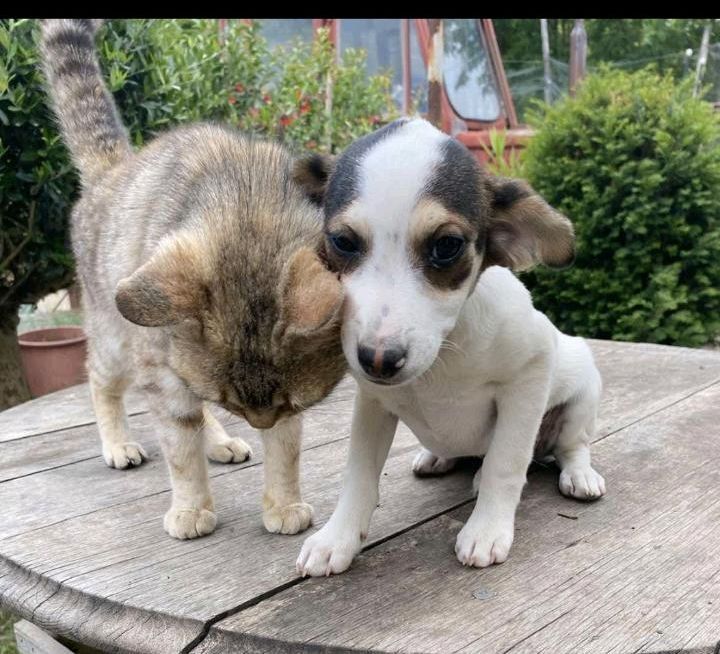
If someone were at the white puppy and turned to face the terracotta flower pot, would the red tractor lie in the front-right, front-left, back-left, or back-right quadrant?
front-right

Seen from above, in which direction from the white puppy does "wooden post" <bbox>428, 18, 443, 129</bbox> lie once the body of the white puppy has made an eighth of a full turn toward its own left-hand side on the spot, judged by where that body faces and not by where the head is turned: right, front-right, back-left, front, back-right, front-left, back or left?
back

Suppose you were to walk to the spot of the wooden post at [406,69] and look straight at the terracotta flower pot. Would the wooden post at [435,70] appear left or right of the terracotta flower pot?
left

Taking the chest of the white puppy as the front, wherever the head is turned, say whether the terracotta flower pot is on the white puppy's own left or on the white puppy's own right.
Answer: on the white puppy's own right

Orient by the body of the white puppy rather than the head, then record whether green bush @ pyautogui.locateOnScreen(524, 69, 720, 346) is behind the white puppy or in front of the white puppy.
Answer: behind

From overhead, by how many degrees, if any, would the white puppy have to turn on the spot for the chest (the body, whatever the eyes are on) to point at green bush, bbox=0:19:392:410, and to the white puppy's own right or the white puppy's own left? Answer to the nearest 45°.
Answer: approximately 90° to the white puppy's own right

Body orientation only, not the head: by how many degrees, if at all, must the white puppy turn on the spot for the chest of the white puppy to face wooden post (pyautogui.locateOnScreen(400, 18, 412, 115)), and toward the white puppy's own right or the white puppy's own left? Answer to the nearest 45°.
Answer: approximately 135° to the white puppy's own right

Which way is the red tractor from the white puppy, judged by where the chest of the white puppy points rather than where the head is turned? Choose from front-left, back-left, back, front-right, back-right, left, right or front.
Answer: back-right

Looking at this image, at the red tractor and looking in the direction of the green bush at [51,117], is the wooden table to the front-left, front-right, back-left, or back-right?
front-left

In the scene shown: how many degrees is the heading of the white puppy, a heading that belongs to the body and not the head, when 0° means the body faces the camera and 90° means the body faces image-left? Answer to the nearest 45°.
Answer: approximately 45°
